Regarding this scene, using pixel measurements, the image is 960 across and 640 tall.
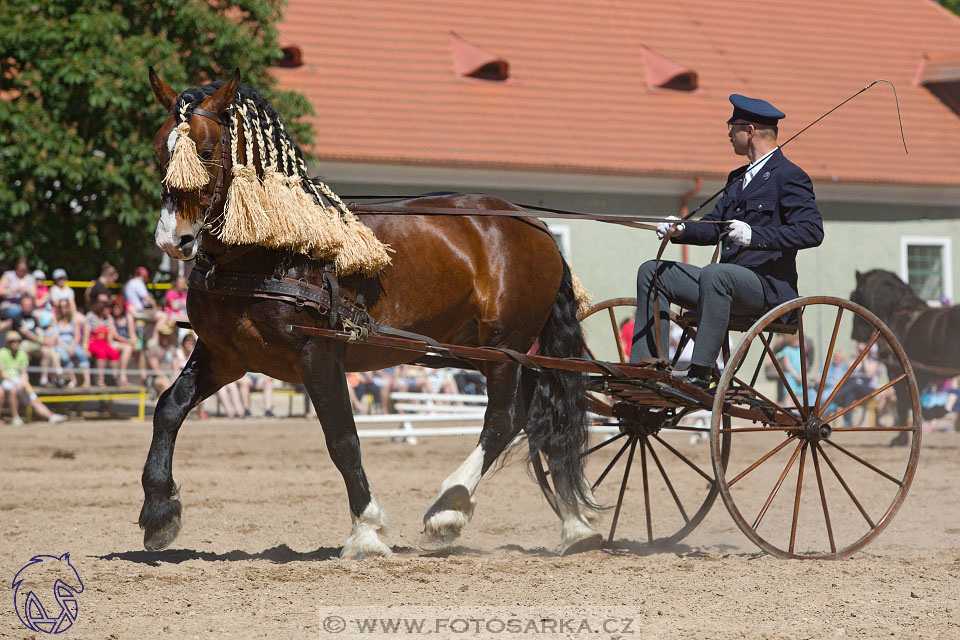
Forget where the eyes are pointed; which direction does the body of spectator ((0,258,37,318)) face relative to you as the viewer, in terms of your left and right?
facing the viewer

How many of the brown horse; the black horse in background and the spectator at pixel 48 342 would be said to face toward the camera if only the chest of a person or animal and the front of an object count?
1

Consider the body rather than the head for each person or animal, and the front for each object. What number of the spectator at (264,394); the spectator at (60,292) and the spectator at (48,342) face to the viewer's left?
0

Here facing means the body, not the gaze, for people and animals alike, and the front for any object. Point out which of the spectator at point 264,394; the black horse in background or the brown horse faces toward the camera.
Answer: the spectator

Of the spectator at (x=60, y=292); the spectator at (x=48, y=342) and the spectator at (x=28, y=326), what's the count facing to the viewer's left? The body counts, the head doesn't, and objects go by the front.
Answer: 0

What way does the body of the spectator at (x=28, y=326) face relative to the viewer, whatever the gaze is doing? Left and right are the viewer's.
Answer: facing the viewer and to the right of the viewer

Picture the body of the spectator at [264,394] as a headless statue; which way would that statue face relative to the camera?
toward the camera

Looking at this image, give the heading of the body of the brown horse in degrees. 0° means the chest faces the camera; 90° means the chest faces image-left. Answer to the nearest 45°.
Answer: approximately 90°

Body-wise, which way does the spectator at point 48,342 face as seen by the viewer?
toward the camera

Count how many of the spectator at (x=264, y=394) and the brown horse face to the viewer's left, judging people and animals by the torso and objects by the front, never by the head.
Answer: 1
